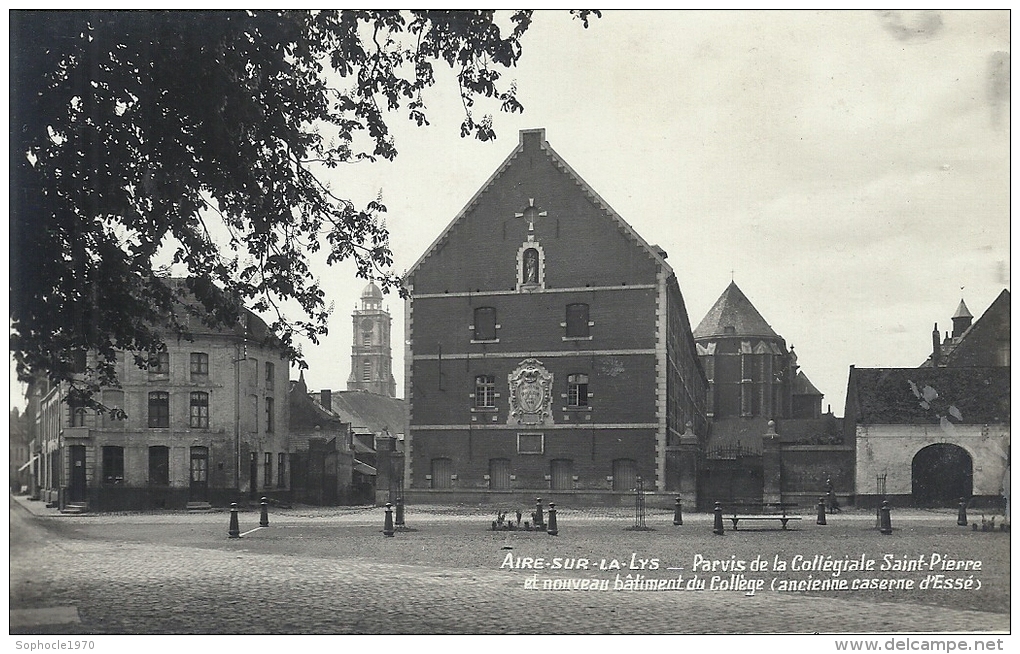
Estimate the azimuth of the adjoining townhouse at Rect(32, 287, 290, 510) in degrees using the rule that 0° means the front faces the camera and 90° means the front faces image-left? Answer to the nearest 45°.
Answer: approximately 0°

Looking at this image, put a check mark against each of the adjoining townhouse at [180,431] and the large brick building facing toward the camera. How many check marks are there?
2

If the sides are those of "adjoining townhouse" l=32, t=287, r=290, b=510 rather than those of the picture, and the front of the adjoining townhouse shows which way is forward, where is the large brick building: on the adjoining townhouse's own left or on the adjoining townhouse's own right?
on the adjoining townhouse's own left

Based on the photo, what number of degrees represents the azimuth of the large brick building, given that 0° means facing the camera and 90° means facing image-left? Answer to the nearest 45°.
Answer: approximately 0°

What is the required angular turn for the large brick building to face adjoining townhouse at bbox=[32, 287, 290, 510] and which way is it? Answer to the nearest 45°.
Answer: approximately 45° to its right
